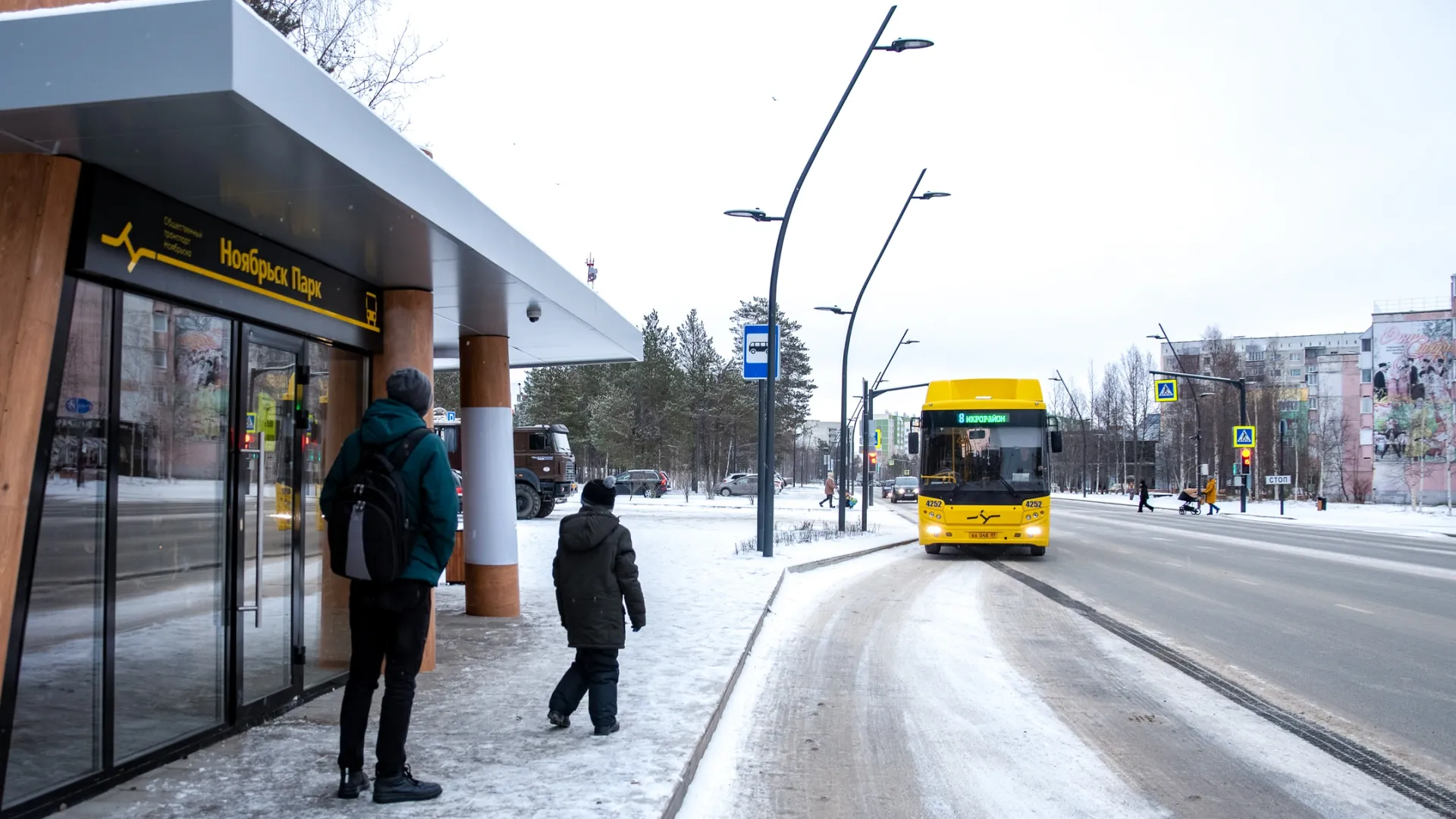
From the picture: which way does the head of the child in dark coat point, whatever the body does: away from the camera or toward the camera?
away from the camera

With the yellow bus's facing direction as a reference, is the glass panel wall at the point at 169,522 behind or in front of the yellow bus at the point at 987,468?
in front

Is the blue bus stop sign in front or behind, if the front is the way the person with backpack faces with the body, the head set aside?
in front

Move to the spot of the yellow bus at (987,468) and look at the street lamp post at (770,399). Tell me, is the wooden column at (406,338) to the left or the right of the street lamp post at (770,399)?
left

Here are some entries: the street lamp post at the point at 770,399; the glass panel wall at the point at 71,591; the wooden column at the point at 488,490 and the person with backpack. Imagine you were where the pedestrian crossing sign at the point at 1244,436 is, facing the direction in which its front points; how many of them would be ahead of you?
4

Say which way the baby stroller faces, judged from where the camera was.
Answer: facing to the left of the viewer

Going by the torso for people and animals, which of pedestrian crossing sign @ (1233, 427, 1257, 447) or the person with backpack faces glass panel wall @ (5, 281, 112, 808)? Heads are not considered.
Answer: the pedestrian crossing sign

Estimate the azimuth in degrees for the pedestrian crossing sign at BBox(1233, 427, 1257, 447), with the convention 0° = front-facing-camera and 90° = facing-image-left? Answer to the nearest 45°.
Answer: approximately 0°

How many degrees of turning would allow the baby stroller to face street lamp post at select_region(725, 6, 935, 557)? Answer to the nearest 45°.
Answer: approximately 90° to its left

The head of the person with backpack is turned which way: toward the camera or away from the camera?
away from the camera

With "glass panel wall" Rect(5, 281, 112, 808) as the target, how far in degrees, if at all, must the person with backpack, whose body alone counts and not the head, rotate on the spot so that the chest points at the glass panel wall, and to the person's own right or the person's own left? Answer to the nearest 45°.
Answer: approximately 135° to the person's own left

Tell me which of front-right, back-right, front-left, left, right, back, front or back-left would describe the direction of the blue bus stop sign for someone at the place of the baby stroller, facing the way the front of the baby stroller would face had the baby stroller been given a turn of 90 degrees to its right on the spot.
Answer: back

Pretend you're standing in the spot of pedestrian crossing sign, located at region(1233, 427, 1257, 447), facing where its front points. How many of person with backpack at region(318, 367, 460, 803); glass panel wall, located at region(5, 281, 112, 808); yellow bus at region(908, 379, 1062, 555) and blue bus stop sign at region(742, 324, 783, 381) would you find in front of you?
4

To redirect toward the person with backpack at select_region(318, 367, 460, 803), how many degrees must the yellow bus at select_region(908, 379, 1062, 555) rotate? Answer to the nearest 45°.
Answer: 0° — it already faces them

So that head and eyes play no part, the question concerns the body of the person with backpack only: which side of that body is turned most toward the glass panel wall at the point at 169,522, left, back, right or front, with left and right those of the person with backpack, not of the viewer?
left

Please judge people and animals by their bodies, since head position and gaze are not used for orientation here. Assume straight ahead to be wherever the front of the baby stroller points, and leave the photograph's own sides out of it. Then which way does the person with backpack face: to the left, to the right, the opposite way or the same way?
to the right
